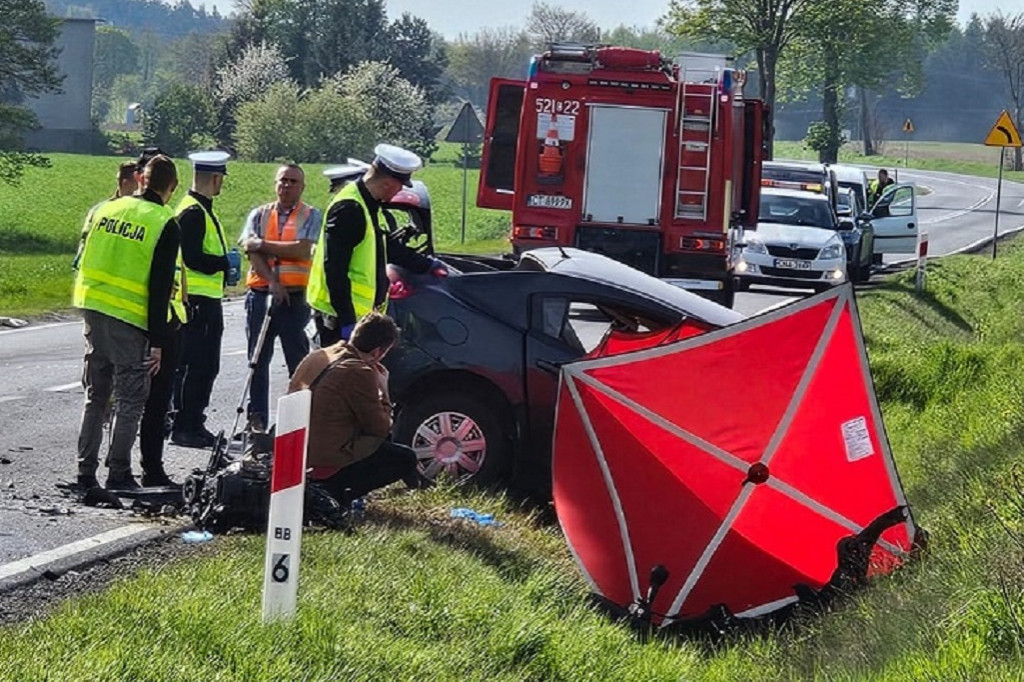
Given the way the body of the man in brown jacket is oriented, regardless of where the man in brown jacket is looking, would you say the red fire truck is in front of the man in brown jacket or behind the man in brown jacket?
in front

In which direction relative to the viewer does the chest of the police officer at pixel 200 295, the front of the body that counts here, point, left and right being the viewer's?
facing to the right of the viewer

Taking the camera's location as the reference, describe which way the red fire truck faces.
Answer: facing away from the viewer

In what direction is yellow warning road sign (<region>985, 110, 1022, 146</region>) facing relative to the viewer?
toward the camera

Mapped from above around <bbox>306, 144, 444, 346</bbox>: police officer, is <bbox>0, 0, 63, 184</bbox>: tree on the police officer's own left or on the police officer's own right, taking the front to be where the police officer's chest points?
on the police officer's own left

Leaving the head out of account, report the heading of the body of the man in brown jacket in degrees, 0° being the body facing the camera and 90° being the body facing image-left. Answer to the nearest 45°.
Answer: approximately 225°

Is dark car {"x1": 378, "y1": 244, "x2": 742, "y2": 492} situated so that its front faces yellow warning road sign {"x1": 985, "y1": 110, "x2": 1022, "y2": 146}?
no

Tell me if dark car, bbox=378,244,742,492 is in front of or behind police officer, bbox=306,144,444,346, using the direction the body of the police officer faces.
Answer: in front

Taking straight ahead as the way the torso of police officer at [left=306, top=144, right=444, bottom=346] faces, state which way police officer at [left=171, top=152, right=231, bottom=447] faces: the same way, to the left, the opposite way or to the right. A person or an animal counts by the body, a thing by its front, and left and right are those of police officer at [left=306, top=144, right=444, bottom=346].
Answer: the same way

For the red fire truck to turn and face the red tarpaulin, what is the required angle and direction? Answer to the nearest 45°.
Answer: approximately 180°

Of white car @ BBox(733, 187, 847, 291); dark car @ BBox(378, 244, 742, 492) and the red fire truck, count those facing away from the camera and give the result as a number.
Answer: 1

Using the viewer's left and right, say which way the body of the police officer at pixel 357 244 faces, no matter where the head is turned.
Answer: facing to the right of the viewer

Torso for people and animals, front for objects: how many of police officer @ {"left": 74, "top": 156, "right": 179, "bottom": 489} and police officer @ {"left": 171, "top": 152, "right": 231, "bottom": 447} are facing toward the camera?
0

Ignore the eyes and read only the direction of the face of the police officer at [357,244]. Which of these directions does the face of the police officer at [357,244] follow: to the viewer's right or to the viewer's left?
to the viewer's right

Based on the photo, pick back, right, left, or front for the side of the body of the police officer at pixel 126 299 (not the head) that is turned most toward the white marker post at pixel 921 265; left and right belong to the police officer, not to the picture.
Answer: front

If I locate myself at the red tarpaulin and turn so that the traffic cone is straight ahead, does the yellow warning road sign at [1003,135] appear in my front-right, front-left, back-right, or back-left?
front-right

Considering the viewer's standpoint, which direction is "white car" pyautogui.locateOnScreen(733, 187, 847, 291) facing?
facing the viewer
